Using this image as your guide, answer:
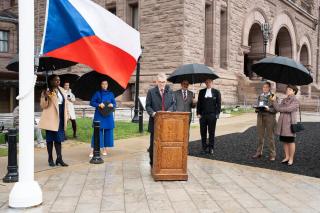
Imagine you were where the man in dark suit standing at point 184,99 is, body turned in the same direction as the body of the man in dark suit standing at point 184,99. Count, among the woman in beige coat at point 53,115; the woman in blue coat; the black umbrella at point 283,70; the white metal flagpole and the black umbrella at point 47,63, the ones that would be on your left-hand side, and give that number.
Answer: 1

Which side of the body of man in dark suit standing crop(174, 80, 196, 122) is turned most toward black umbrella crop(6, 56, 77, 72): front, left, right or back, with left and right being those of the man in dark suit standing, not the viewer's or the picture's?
right

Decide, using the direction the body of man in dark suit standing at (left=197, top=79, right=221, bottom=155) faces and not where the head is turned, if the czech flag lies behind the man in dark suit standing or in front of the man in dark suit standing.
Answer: in front

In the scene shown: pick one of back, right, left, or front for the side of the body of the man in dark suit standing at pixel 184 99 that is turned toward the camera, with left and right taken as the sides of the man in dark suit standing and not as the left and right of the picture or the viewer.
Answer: front

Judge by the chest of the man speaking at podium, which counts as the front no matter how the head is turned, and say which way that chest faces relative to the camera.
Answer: toward the camera

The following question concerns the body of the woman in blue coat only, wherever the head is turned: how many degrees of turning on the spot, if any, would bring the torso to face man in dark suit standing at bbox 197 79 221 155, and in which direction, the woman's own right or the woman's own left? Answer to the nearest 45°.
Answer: approximately 90° to the woman's own left

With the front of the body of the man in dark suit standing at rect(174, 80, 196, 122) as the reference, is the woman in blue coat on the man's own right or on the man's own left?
on the man's own right

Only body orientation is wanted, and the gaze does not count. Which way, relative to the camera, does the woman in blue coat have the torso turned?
toward the camera
